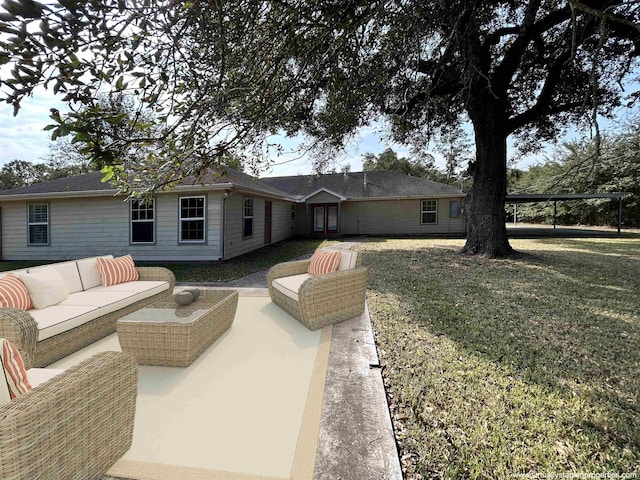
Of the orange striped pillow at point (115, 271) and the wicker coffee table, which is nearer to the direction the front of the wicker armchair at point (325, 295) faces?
the wicker coffee table

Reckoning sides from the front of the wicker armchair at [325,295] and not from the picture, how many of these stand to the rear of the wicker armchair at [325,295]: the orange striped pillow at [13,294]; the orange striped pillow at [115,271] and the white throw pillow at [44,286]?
0

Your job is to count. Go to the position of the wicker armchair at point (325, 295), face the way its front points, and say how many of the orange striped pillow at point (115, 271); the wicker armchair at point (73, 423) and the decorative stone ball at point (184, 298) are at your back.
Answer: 0

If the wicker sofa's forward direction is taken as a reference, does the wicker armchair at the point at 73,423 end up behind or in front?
in front

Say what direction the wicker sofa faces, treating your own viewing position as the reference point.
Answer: facing the viewer and to the right of the viewer

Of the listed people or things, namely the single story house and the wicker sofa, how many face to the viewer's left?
0

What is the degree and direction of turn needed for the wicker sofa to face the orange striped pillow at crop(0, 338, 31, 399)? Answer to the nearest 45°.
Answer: approximately 45° to its right

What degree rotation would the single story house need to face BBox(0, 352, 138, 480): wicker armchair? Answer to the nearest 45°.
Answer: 0° — it already faces it

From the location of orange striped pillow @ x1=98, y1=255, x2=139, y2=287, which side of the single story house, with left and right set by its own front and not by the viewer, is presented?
front

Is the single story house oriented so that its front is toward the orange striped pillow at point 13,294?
yes

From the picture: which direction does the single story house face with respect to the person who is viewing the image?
facing the viewer

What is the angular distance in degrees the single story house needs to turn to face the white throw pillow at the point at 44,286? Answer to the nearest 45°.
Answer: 0° — it already faces it

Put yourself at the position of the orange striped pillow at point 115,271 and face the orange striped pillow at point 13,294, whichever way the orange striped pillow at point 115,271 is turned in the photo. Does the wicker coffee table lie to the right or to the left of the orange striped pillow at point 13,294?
left

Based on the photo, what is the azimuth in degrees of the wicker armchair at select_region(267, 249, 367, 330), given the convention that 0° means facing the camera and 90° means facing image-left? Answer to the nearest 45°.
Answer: approximately 45°

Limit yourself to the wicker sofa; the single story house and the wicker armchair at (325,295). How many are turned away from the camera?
0

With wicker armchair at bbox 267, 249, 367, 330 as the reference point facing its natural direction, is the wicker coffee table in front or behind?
in front
